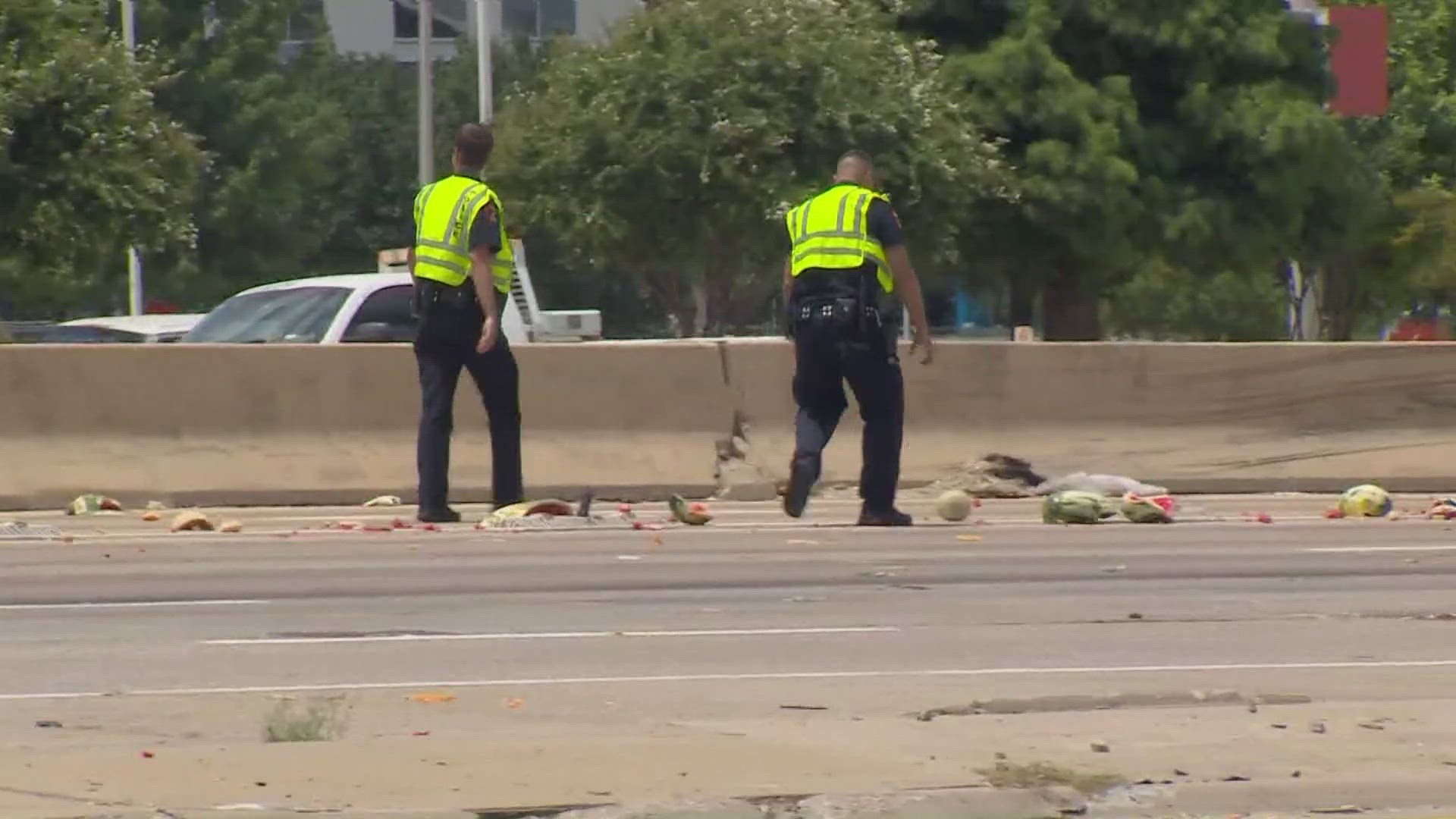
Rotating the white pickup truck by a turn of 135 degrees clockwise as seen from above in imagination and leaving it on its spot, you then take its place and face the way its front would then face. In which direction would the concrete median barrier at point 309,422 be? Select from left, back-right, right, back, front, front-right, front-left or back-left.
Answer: back

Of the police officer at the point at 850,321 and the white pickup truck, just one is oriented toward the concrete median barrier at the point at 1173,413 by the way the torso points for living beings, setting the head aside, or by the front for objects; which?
the police officer

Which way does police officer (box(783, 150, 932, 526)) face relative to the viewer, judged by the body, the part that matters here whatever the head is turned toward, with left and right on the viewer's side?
facing away from the viewer and to the right of the viewer

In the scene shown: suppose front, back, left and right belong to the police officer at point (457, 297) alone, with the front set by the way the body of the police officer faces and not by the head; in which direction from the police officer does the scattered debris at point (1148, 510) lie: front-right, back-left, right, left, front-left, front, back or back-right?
front-right

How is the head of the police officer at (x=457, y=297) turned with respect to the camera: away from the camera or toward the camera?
away from the camera

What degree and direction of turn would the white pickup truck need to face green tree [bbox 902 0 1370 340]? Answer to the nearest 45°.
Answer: approximately 180°

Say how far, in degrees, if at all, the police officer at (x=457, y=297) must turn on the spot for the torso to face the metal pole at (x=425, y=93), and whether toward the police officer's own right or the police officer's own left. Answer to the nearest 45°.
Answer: approximately 45° to the police officer's own left

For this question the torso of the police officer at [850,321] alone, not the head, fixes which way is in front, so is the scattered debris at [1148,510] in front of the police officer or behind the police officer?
in front

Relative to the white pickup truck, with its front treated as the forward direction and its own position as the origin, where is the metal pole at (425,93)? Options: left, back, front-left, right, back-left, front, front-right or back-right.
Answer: back-right

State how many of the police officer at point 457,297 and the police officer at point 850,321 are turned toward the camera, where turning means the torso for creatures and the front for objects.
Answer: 0

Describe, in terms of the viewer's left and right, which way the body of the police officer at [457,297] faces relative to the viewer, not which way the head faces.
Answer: facing away from the viewer and to the right of the viewer

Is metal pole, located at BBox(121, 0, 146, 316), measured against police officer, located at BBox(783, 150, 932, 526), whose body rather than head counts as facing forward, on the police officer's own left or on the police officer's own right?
on the police officer's own left

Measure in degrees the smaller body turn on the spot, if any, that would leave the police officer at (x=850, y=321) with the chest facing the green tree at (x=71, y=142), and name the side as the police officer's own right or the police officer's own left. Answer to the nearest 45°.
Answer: approximately 90° to the police officer's own left
